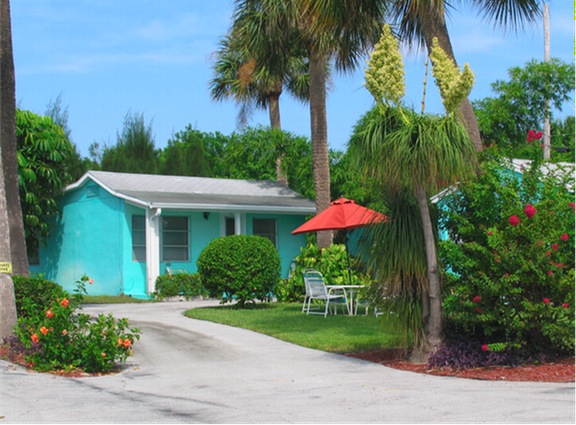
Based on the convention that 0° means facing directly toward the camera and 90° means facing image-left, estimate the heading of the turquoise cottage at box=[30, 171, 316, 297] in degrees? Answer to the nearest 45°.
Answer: approximately 315°

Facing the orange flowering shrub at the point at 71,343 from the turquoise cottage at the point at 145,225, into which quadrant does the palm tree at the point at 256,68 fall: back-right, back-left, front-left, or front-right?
back-left

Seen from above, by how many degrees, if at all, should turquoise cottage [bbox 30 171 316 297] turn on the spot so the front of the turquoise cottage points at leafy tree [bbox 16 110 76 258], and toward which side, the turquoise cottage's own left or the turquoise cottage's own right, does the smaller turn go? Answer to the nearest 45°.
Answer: approximately 90° to the turquoise cottage's own right

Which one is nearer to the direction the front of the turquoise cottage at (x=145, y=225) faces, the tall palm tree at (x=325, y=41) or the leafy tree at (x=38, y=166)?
the tall palm tree

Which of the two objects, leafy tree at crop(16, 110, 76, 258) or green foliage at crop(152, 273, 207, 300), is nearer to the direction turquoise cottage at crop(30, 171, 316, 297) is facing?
the green foliage

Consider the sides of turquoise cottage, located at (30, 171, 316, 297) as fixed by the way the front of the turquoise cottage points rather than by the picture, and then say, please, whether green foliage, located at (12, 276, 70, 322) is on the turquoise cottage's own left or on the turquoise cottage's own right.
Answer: on the turquoise cottage's own right

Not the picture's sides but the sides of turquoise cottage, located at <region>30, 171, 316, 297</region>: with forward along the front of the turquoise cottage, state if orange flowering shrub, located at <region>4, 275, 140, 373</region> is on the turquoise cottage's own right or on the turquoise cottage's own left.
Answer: on the turquoise cottage's own right

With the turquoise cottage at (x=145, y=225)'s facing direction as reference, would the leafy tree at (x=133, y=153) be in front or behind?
behind

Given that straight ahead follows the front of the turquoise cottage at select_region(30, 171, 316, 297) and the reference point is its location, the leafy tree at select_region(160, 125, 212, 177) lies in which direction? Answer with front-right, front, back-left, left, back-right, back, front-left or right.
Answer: back-left
